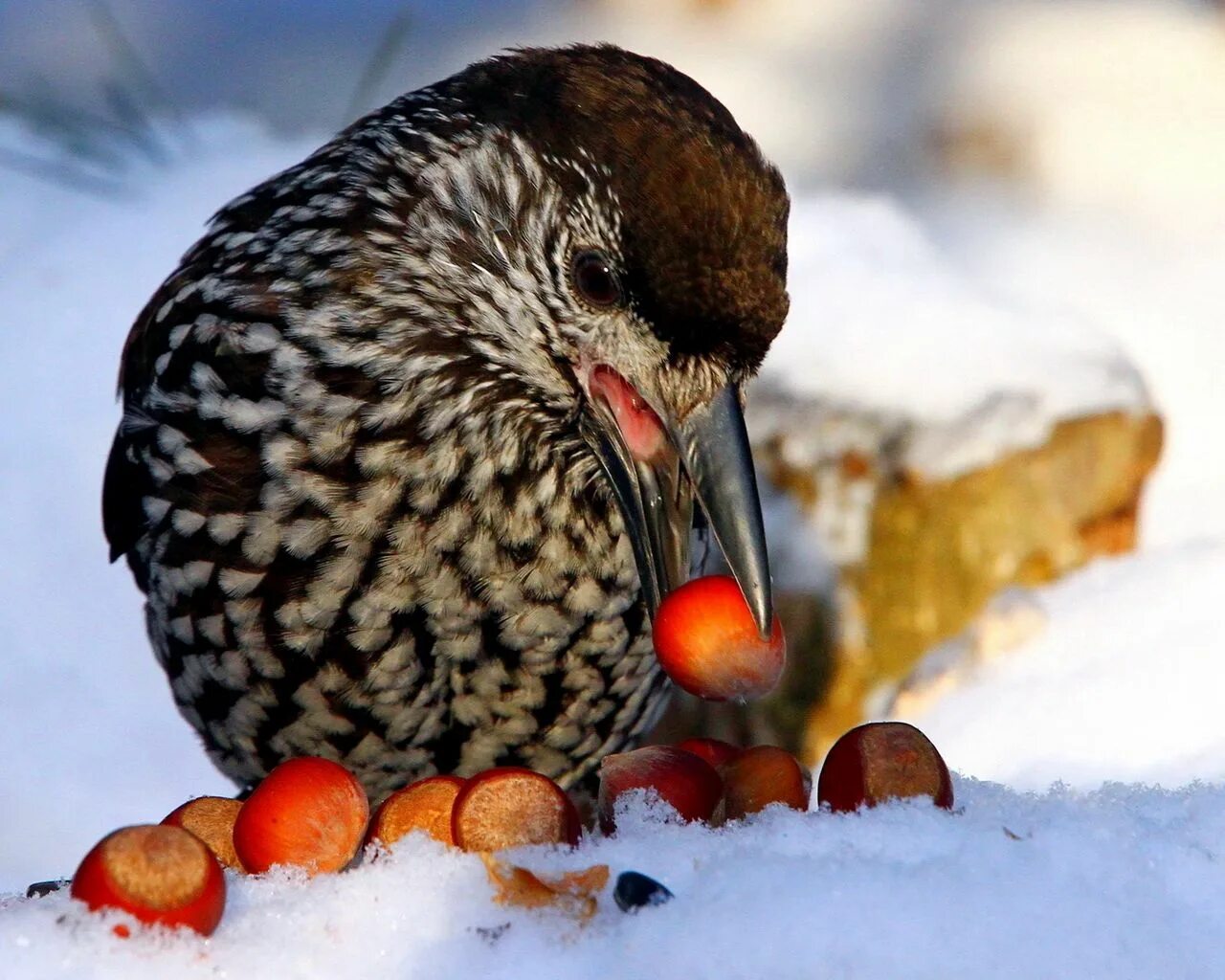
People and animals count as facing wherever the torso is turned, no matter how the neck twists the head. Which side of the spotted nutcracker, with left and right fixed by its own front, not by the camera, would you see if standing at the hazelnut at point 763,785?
front

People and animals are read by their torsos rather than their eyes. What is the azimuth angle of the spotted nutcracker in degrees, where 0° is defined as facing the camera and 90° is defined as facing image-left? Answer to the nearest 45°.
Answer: approximately 315°

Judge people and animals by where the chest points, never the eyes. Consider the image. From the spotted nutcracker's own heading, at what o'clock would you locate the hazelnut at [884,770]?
The hazelnut is roughly at 12 o'clock from the spotted nutcracker.

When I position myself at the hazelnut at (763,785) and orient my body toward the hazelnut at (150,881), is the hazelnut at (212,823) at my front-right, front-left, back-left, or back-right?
front-right
